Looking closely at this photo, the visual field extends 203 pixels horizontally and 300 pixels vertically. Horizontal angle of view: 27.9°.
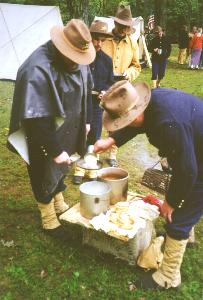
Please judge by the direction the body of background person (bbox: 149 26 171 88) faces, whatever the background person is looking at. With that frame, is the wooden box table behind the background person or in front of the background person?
in front

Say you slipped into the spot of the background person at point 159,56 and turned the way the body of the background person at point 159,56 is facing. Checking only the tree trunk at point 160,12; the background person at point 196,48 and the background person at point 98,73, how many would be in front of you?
1

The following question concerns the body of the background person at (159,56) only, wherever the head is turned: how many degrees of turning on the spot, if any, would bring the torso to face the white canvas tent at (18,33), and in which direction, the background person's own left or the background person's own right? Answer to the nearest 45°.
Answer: approximately 90° to the background person's own right

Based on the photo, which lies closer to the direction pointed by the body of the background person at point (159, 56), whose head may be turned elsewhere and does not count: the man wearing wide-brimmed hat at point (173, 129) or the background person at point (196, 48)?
the man wearing wide-brimmed hat

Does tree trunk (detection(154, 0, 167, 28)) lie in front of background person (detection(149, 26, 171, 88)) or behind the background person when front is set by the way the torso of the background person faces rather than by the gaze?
behind

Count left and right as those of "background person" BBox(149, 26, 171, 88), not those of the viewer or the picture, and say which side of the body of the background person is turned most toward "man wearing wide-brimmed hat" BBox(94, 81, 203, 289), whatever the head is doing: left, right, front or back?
front

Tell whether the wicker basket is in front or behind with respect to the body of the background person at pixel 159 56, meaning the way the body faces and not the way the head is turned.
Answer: in front

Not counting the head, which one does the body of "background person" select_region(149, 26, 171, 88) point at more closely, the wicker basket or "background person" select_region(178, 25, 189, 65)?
the wicker basket

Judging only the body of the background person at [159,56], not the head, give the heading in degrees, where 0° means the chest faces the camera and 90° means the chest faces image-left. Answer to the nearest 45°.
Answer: approximately 0°

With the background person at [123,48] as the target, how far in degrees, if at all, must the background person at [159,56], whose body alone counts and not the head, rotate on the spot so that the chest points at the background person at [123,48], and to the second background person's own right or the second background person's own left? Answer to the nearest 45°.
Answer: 0° — they already face them

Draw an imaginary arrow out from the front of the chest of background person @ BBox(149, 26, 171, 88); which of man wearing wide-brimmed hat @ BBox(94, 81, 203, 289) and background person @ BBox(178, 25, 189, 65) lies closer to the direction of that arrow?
the man wearing wide-brimmed hat

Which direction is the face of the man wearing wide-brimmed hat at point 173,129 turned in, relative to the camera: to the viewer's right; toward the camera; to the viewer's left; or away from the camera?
to the viewer's left
